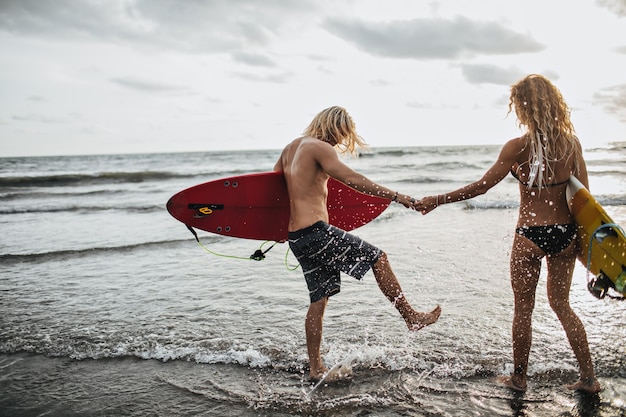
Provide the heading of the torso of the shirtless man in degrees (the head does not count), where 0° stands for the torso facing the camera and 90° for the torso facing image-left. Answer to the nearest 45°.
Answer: approximately 225°

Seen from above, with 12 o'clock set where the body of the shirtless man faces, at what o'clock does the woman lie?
The woman is roughly at 2 o'clock from the shirtless man.
